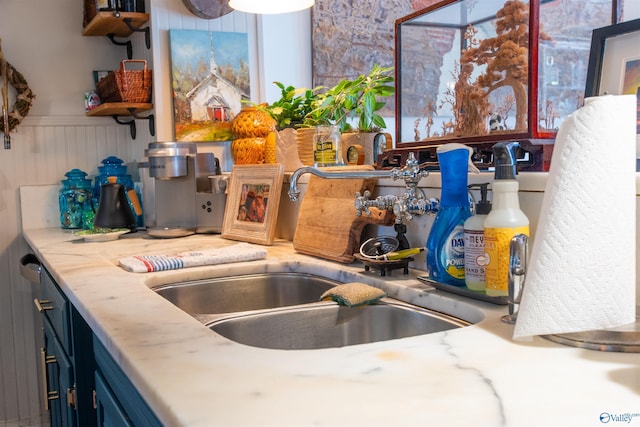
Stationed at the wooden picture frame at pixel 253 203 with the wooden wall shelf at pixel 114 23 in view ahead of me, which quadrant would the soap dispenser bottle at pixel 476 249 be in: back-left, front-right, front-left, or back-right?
back-left

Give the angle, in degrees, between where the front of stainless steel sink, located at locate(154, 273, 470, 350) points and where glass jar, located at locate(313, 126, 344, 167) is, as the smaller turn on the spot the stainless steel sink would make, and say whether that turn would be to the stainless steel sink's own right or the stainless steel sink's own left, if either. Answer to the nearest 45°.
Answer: approximately 135° to the stainless steel sink's own right

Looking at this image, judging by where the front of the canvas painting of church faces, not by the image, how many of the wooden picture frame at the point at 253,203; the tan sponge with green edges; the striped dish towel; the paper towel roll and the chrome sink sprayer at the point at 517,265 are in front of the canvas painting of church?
5

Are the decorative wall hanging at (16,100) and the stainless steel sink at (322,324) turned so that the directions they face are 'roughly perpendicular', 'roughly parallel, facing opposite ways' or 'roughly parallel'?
roughly perpendicular

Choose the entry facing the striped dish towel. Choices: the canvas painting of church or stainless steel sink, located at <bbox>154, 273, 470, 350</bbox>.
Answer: the canvas painting of church

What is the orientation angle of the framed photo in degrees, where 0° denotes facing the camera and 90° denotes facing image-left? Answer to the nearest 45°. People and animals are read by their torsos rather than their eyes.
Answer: approximately 45°

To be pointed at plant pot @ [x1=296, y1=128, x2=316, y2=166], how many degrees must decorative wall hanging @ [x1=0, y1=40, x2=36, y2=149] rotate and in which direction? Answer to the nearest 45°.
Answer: approximately 45° to its left

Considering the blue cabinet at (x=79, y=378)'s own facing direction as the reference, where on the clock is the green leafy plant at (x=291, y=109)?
The green leafy plant is roughly at 6 o'clock from the blue cabinet.

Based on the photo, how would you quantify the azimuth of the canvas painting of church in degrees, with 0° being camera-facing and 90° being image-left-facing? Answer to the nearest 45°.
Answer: approximately 0°
